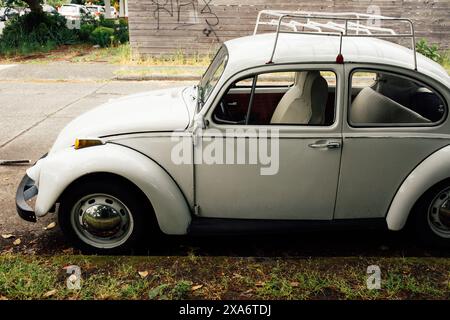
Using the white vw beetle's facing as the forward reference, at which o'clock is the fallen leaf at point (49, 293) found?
The fallen leaf is roughly at 11 o'clock from the white vw beetle.

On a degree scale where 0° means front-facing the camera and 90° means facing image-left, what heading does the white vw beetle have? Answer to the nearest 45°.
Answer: approximately 90°

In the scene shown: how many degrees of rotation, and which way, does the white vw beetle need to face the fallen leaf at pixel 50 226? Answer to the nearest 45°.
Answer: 0° — it already faces it

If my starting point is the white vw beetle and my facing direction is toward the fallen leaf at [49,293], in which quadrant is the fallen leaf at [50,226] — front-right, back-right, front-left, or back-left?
front-right

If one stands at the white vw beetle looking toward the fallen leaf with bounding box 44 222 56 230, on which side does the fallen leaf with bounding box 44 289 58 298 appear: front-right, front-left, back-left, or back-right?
front-left
